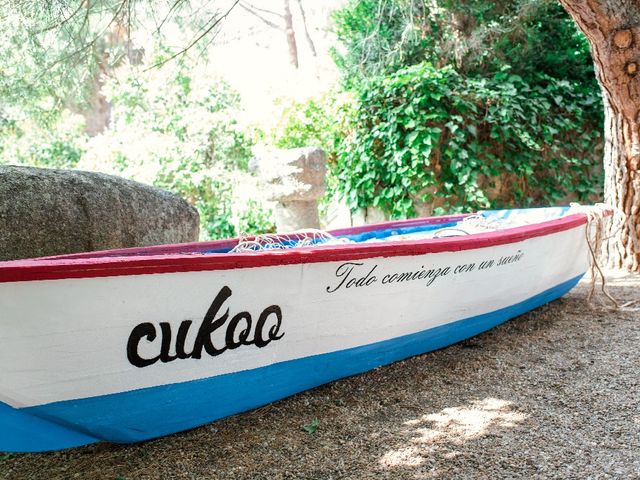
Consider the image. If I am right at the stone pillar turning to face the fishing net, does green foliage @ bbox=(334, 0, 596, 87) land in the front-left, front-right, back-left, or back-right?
back-left

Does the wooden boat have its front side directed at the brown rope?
yes

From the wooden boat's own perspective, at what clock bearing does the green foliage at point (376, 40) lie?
The green foliage is roughly at 11 o'clock from the wooden boat.

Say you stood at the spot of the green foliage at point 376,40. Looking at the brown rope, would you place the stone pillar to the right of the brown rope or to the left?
right

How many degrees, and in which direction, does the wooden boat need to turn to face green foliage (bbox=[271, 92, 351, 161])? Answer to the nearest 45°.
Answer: approximately 45° to its left

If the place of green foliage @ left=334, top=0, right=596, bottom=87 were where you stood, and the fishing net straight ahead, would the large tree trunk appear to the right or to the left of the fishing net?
left

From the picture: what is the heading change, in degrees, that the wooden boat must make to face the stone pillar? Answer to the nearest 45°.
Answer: approximately 45° to its left

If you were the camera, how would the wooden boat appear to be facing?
facing away from the viewer and to the right of the viewer

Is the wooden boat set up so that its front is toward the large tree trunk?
yes
